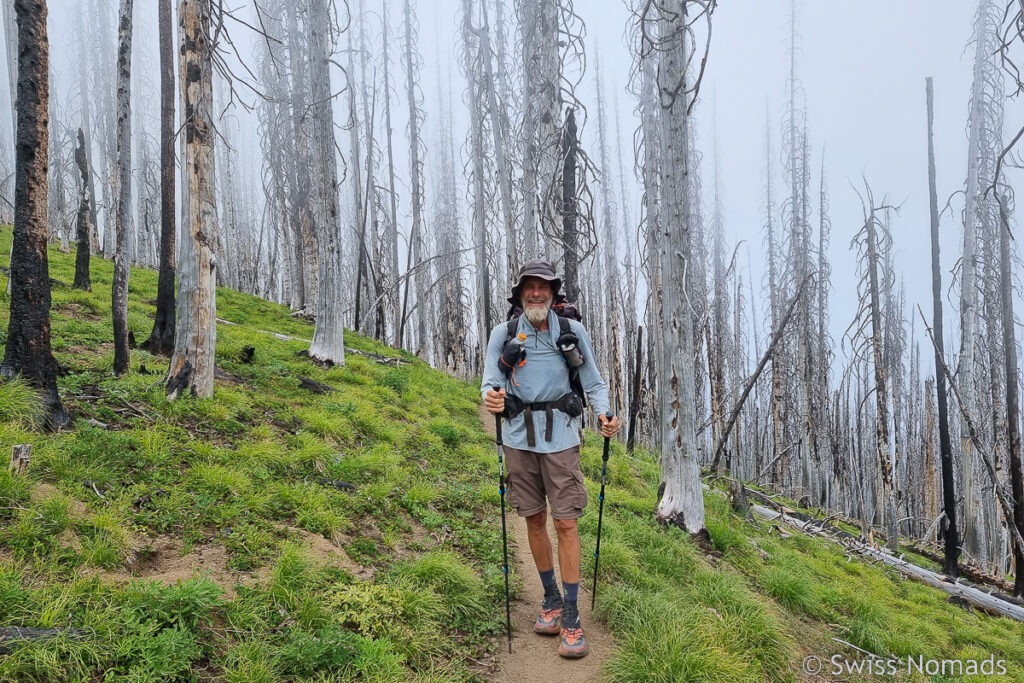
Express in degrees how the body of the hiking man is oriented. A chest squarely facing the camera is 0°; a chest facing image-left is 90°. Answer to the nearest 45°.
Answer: approximately 0°

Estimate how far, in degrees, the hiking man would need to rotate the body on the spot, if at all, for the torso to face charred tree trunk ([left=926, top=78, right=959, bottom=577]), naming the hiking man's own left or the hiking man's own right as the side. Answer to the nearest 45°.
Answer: approximately 135° to the hiking man's own left

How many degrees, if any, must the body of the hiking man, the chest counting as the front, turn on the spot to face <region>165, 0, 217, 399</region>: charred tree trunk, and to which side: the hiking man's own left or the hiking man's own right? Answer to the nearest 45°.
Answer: approximately 135° to the hiking man's own right

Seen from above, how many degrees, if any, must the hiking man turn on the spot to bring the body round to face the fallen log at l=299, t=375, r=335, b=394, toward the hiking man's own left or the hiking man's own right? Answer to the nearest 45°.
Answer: approximately 135° to the hiking man's own right

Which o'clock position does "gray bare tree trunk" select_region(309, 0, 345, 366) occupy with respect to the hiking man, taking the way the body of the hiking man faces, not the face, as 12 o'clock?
The gray bare tree trunk is roughly at 5 o'clock from the hiking man.

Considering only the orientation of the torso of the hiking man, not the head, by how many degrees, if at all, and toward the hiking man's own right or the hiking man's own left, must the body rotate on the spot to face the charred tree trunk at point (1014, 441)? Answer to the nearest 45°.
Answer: approximately 135° to the hiking man's own left

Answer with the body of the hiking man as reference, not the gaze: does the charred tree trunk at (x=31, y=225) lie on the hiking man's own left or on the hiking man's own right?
on the hiking man's own right

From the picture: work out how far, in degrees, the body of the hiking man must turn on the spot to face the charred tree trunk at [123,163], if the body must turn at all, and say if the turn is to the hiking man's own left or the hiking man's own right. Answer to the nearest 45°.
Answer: approximately 135° to the hiking man's own right
